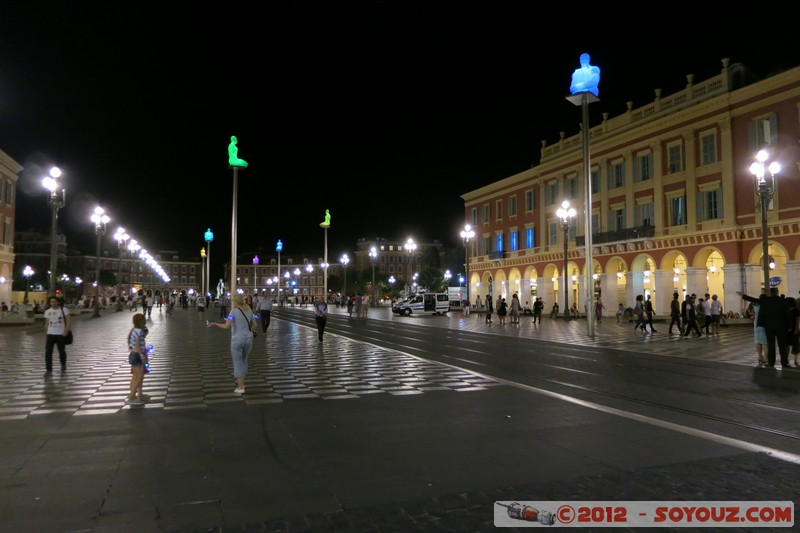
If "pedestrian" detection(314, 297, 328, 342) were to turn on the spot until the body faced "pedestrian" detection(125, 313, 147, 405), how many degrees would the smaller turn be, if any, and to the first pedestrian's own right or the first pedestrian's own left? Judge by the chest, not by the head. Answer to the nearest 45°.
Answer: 0° — they already face them

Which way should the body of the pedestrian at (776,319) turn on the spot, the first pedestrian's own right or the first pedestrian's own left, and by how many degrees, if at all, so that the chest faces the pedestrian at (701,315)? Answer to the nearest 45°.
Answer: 0° — they already face them

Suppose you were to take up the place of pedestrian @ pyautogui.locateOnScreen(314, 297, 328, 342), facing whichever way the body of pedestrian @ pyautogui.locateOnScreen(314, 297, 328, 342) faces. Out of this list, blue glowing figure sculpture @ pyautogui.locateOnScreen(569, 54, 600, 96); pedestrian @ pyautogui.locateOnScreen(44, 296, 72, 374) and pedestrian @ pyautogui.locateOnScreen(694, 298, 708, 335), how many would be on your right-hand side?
1

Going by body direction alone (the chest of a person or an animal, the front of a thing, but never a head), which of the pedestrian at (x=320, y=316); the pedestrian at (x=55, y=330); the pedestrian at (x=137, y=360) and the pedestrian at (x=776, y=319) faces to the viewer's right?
the pedestrian at (x=137, y=360)

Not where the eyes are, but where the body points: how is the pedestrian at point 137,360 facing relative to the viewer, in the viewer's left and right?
facing to the right of the viewer

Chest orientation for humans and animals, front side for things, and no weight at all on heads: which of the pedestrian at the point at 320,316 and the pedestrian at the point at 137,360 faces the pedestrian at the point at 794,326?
the pedestrian at the point at 137,360

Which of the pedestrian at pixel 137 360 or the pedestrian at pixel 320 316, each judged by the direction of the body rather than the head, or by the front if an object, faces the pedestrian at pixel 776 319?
the pedestrian at pixel 137 360
